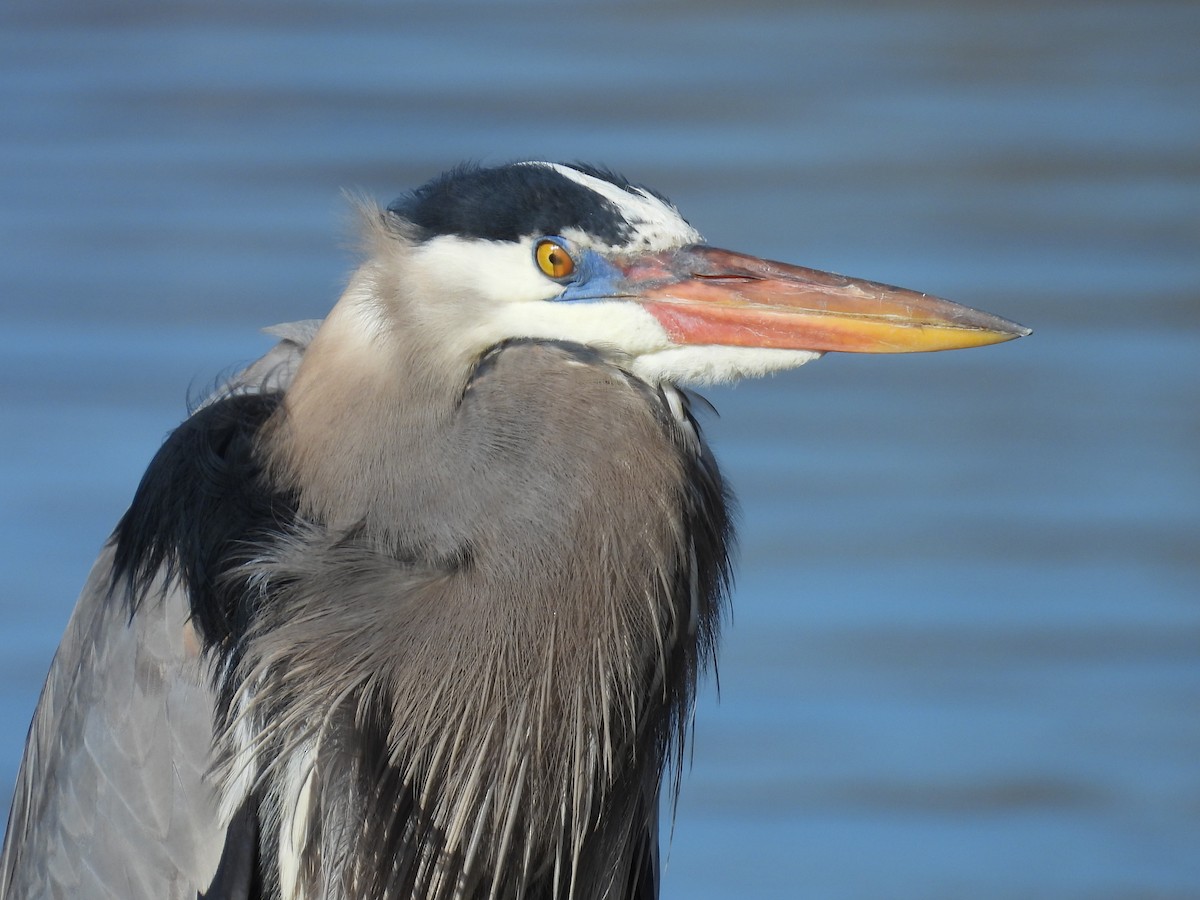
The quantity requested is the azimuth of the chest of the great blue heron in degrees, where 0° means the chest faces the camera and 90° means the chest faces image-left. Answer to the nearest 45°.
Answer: approximately 315°
